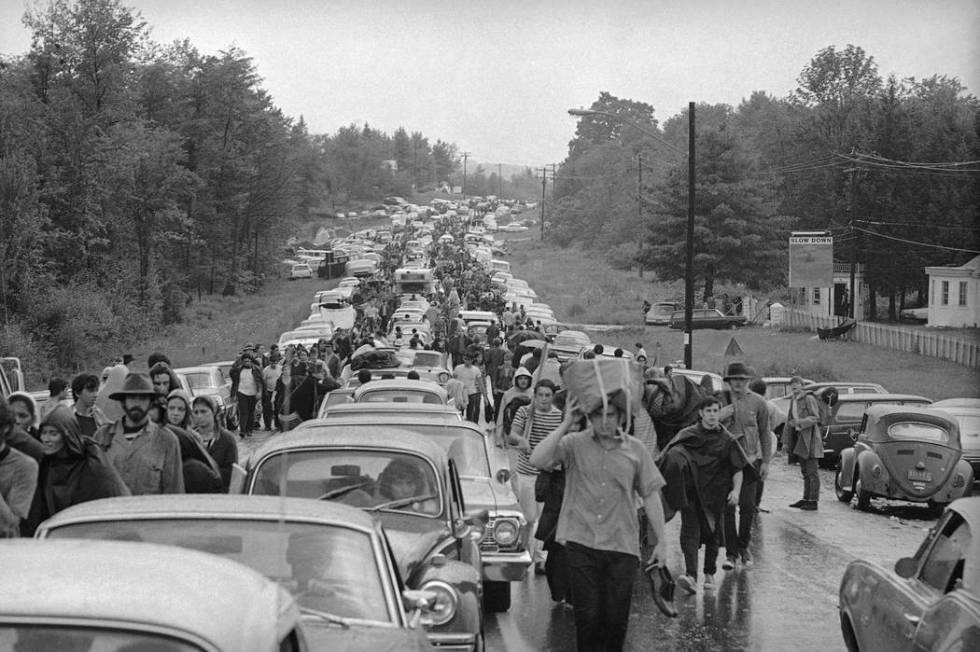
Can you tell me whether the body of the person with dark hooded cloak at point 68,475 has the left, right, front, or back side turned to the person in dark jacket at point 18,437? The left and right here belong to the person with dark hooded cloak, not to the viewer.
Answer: right

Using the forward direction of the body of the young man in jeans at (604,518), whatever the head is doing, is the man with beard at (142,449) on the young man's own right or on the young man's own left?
on the young man's own right

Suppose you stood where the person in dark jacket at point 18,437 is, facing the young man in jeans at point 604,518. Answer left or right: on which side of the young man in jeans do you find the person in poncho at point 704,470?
left

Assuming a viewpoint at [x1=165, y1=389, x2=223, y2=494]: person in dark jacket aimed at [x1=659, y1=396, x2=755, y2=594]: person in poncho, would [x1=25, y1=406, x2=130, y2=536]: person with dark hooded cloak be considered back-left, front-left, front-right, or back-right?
back-right

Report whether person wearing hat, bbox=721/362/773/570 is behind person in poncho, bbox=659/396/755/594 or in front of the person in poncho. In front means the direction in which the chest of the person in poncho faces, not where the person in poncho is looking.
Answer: behind

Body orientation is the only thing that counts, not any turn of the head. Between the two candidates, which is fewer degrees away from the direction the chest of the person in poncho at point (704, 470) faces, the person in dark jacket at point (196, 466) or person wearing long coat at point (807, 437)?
the person in dark jacket
